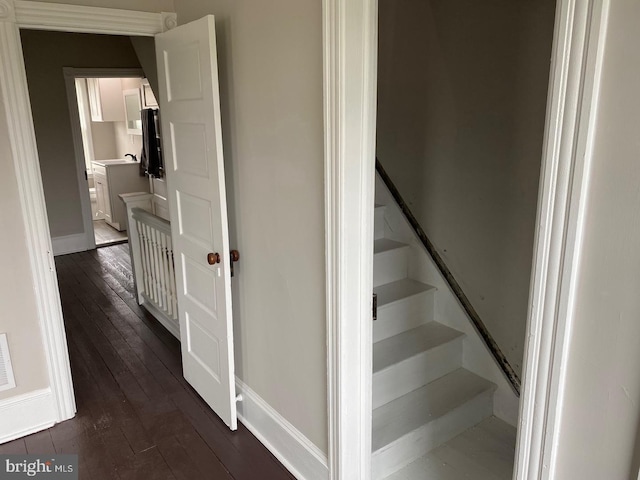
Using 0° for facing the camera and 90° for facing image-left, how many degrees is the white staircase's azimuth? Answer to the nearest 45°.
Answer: approximately 315°

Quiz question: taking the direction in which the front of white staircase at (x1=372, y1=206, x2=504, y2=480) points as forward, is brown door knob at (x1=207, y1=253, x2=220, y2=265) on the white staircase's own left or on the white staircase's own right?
on the white staircase's own right

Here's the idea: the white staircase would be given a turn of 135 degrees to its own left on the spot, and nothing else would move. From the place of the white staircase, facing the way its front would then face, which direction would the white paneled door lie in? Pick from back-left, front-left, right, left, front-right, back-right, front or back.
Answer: left

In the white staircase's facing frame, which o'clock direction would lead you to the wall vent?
The wall vent is roughly at 4 o'clock from the white staircase.
